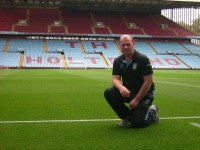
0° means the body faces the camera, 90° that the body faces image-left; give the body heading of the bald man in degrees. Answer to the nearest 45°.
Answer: approximately 45°
